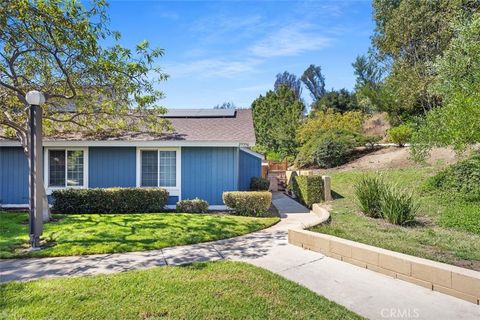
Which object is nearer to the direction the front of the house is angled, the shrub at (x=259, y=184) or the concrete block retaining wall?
the concrete block retaining wall

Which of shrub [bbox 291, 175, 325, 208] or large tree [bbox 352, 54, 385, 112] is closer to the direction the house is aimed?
the shrub

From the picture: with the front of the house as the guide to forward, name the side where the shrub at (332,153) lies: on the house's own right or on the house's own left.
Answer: on the house's own left

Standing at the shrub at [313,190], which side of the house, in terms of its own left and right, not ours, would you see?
left

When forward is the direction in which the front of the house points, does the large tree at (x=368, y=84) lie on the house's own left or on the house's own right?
on the house's own left

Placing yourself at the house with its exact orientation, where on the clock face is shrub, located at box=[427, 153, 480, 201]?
The shrub is roughly at 10 o'clock from the house.

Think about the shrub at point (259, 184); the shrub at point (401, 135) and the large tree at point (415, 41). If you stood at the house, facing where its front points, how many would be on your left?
3

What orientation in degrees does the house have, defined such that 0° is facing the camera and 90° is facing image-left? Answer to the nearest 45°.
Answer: approximately 0°

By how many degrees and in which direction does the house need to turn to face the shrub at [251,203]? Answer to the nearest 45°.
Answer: approximately 45° to its left

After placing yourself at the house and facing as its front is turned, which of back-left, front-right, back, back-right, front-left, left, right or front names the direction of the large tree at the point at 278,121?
back-left

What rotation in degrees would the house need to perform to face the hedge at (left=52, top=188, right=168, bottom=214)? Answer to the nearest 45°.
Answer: approximately 45° to its right
